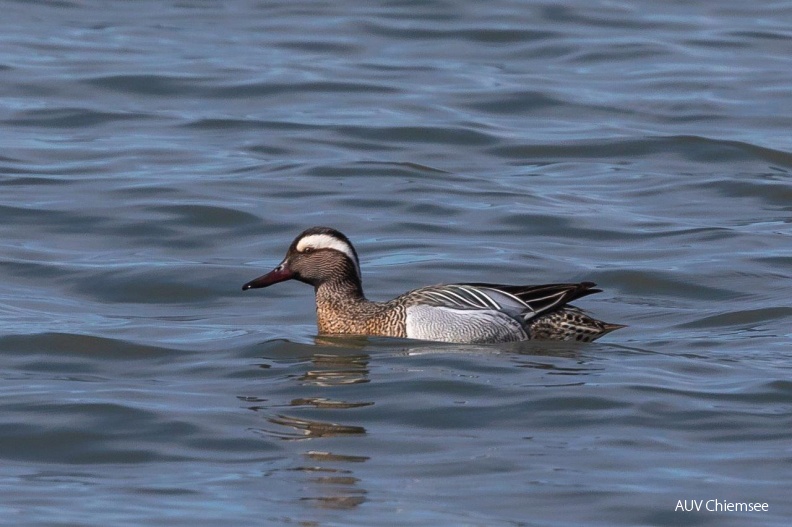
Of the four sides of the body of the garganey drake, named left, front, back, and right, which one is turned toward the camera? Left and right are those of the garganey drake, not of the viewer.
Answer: left
